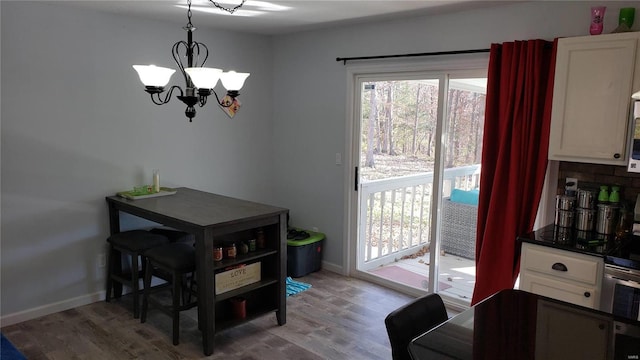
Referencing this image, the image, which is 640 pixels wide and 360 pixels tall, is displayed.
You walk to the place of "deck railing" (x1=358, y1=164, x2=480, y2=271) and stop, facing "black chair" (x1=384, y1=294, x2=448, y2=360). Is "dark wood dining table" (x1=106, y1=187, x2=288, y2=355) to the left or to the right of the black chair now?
right

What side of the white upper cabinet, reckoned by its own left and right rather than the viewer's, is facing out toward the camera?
front
